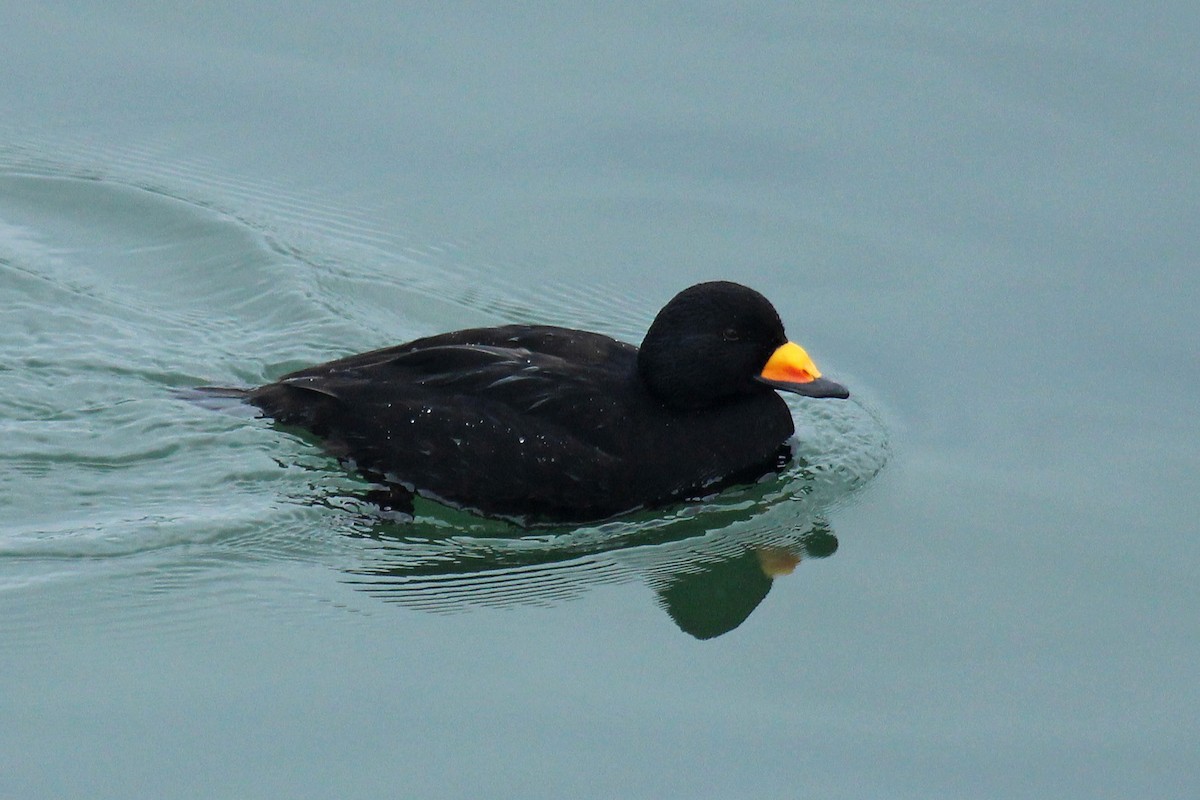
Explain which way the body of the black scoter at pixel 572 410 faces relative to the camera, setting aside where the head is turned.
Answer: to the viewer's right
